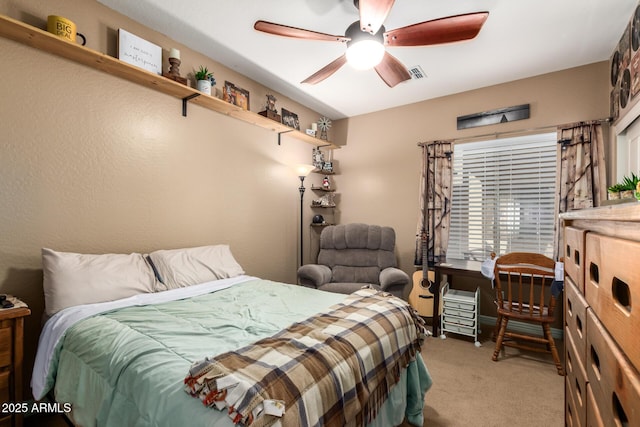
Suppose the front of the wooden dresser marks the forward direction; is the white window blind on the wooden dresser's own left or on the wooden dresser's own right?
on the wooden dresser's own right

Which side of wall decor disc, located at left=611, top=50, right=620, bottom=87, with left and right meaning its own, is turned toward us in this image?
left

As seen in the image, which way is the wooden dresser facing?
to the viewer's left

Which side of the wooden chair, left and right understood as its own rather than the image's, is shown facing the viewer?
back

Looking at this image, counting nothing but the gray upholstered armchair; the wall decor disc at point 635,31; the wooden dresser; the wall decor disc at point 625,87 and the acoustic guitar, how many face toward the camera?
2

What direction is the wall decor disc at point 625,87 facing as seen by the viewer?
to the viewer's left

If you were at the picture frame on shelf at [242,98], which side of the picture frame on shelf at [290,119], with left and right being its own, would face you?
right

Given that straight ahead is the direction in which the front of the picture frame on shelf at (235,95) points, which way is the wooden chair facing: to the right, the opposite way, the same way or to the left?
to the left

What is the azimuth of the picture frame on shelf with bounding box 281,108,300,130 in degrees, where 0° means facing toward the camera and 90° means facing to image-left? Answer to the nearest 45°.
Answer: approximately 315°

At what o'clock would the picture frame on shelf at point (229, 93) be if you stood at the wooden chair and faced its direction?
The picture frame on shelf is roughly at 8 o'clock from the wooden chair.

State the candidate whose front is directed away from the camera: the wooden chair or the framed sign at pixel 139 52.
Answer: the wooden chair
